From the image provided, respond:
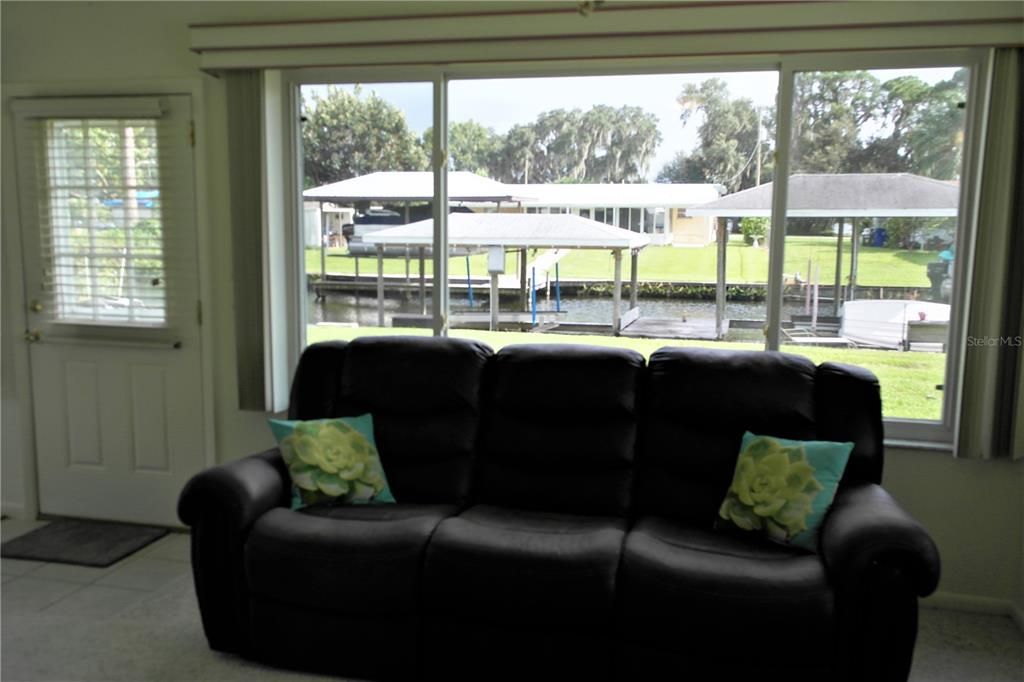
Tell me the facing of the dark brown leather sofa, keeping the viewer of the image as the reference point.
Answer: facing the viewer

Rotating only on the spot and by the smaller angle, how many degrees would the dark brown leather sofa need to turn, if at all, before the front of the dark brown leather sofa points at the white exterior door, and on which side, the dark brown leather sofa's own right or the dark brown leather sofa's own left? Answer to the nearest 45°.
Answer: approximately 135° to the dark brown leather sofa's own right

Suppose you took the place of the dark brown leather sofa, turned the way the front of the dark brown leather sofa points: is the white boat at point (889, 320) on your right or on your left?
on your left

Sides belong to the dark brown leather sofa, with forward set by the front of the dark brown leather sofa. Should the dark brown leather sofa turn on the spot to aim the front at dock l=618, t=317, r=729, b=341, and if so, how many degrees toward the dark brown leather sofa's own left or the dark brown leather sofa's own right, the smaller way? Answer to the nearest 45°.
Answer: approximately 135° to the dark brown leather sofa's own left

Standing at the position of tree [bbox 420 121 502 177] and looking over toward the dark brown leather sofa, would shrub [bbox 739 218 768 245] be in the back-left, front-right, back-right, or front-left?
front-left
